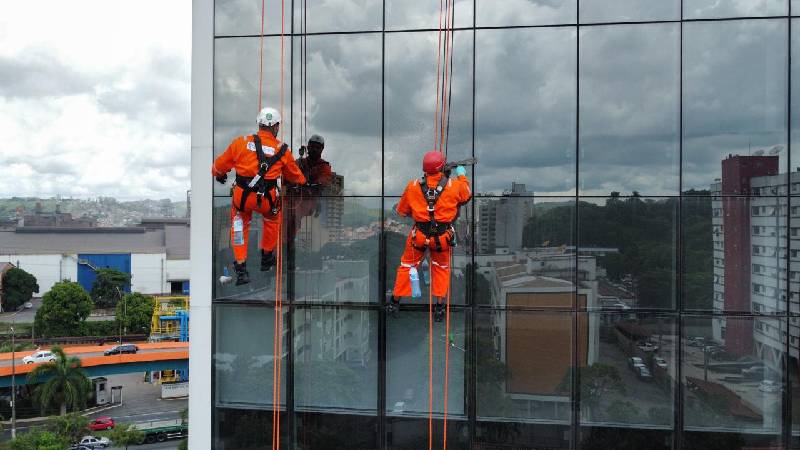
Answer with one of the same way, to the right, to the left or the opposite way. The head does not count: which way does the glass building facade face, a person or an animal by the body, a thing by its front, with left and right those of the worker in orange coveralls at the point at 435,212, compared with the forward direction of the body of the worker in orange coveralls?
the opposite way

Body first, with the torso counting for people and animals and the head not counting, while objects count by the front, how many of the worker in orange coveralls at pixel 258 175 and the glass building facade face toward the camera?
1

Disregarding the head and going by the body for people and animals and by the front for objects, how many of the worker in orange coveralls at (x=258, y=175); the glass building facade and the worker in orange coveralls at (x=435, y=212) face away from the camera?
2

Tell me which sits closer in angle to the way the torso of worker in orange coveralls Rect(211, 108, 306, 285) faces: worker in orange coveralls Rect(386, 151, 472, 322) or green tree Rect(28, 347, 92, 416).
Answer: the green tree

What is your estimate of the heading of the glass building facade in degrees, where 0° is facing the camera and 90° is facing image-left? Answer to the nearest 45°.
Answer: approximately 0°

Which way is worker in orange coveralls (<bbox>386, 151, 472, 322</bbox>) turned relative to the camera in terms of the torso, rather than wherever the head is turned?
away from the camera

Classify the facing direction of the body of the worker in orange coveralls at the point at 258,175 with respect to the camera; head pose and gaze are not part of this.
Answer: away from the camera

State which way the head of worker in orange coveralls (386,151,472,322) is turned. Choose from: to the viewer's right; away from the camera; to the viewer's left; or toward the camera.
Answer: away from the camera
